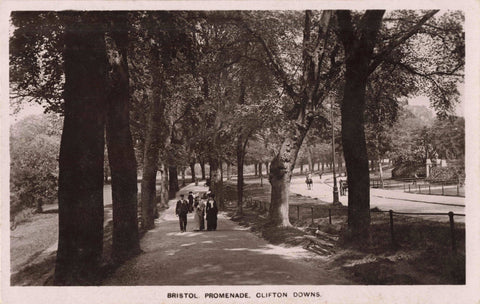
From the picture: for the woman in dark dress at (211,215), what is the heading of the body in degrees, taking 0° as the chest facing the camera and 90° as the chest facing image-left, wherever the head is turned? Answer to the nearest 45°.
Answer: approximately 0°

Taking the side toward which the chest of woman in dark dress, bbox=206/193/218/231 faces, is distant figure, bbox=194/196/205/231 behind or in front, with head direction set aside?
behind

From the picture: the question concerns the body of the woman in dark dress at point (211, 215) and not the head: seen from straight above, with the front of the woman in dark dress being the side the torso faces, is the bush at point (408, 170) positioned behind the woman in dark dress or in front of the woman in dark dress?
behind

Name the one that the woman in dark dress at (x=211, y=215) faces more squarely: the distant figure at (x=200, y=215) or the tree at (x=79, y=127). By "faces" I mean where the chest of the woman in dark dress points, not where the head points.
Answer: the tree

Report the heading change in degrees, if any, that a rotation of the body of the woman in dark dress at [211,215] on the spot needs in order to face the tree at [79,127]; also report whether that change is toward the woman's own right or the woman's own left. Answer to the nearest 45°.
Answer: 0° — they already face it
